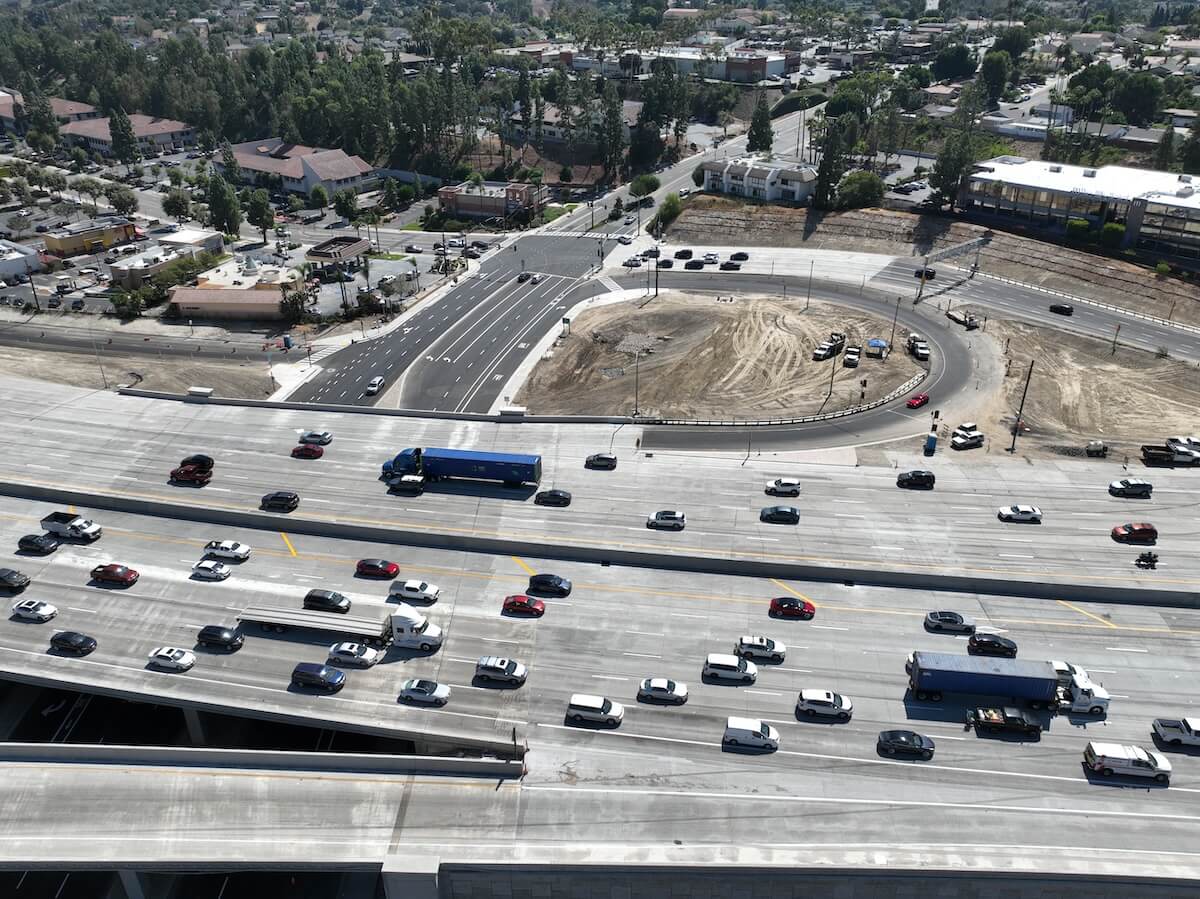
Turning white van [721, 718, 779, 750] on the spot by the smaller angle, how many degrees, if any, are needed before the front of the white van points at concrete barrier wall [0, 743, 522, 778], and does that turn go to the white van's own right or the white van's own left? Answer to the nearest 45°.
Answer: approximately 180°

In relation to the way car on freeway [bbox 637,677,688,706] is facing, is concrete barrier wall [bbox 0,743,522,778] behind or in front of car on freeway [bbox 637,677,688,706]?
behind

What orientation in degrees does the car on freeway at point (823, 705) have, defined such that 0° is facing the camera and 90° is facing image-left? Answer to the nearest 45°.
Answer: approximately 270°

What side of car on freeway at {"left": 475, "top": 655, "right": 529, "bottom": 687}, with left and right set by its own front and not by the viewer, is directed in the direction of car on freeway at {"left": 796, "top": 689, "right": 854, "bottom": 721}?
front

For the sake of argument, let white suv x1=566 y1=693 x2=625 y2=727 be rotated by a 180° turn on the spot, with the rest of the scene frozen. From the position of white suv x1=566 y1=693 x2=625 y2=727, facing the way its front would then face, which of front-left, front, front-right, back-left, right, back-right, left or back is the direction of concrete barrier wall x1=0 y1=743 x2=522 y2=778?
front

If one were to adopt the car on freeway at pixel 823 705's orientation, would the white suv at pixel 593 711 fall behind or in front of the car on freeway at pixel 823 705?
behind

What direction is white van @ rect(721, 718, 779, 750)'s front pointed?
to the viewer's right

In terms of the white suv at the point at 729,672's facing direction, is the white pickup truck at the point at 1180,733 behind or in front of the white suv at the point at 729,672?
in front

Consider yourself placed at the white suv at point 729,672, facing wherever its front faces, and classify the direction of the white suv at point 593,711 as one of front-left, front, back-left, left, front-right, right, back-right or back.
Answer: back-right

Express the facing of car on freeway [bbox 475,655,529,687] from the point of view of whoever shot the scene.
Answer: facing to the right of the viewer

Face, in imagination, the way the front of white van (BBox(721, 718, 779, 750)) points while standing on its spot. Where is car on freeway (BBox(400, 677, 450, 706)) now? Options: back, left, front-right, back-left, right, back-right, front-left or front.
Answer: back

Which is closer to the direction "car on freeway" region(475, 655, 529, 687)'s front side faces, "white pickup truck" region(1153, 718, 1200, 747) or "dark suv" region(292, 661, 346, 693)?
the white pickup truck

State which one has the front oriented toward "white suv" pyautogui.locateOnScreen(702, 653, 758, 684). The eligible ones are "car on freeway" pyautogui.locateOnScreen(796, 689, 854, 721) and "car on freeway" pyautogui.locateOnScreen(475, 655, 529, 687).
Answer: "car on freeway" pyautogui.locateOnScreen(475, 655, 529, 687)

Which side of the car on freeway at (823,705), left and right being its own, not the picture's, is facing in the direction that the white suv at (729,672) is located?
back

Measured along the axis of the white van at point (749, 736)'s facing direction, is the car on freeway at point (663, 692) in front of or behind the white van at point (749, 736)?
behind

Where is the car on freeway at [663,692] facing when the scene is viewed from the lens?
facing to the right of the viewer

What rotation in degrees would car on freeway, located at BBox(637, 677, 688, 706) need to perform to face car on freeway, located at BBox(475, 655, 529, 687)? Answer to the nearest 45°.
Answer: approximately 180°

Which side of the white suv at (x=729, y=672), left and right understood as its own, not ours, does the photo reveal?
right

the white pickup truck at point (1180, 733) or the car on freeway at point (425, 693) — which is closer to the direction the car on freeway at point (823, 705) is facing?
the white pickup truck

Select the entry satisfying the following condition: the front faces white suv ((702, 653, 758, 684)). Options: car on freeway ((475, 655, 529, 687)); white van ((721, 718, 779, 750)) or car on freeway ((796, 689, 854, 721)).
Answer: car on freeway ((475, 655, 529, 687))

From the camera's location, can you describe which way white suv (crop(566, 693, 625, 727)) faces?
facing to the right of the viewer
